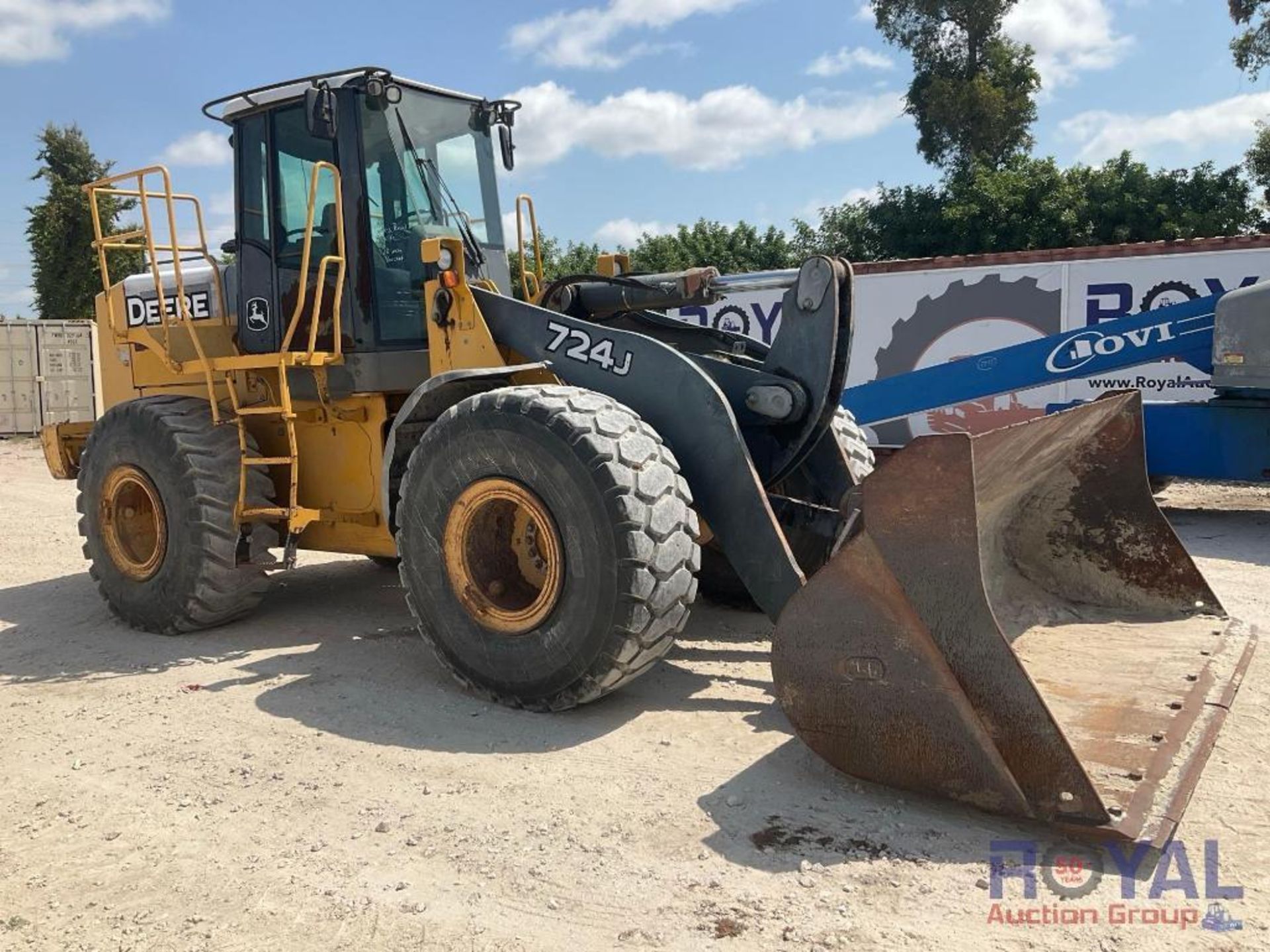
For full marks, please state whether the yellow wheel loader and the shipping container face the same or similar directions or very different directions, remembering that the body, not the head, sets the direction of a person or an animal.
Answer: same or similar directions

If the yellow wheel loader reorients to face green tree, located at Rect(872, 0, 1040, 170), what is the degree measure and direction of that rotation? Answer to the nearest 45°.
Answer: approximately 135° to its left

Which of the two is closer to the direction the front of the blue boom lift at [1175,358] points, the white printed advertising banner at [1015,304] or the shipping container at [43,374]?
the shipping container

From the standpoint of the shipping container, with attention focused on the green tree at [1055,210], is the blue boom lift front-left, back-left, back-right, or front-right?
front-right

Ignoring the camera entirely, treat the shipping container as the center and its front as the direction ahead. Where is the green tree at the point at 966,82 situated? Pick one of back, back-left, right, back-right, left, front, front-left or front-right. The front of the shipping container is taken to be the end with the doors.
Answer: left

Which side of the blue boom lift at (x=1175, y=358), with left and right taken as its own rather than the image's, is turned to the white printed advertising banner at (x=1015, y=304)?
right

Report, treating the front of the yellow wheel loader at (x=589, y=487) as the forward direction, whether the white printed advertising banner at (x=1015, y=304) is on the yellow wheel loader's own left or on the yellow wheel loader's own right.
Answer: on the yellow wheel loader's own left

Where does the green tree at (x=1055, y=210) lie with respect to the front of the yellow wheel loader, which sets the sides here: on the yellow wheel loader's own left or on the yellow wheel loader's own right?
on the yellow wheel loader's own left

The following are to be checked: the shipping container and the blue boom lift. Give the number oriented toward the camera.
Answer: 1

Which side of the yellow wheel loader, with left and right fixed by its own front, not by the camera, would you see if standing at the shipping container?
back

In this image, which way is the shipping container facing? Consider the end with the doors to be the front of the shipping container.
toward the camera

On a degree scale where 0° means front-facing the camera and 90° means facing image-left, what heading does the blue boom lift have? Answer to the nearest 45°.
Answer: approximately 90°

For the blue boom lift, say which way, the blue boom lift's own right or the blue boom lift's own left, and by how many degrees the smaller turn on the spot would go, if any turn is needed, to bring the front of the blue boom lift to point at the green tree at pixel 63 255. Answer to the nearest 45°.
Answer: approximately 45° to the blue boom lift's own right

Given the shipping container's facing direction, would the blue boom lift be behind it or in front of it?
in front
